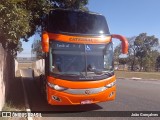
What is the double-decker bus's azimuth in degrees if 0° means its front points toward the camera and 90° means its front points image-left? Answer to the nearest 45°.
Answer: approximately 0°
